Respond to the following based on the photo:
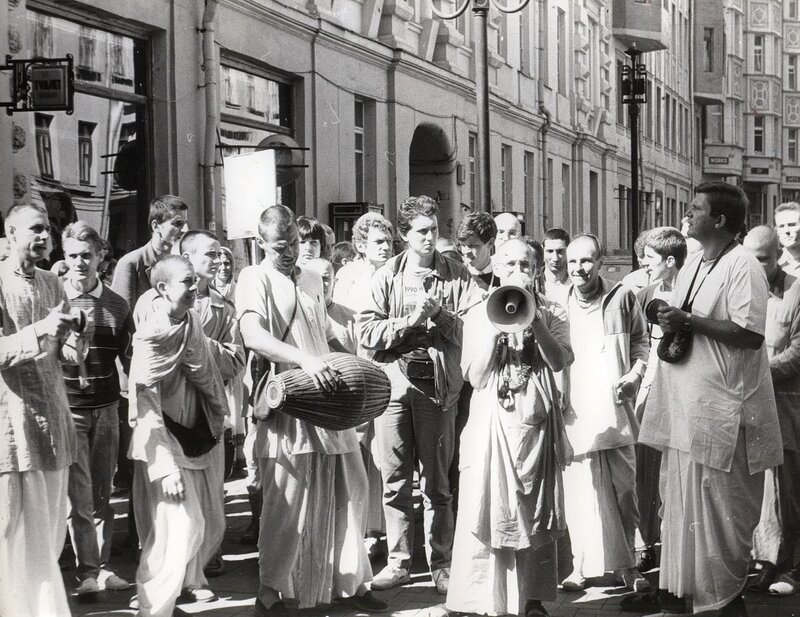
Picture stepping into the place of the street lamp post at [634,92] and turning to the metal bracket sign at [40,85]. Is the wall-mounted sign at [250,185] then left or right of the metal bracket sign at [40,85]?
right

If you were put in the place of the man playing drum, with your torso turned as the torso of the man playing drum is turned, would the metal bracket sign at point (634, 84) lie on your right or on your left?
on your left

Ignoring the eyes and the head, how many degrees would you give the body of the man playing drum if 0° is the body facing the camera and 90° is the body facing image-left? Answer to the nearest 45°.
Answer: approximately 315°

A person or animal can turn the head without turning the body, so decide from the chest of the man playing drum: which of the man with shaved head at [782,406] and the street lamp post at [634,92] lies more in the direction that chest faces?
the man with shaved head

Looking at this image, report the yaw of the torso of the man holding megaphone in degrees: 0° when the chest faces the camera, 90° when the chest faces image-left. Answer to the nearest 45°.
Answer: approximately 0°

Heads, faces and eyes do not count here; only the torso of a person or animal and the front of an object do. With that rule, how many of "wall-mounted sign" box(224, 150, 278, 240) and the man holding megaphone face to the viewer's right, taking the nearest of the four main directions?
0

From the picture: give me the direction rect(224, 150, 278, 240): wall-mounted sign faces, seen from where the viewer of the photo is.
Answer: facing the viewer and to the left of the viewer

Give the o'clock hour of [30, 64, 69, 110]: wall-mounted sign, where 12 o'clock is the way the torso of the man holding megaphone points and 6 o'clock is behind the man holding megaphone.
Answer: The wall-mounted sign is roughly at 4 o'clock from the man holding megaphone.

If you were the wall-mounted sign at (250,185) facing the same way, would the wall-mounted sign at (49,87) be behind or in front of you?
in front

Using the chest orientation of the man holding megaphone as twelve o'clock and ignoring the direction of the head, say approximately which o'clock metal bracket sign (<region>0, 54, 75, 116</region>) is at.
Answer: The metal bracket sign is roughly at 4 o'clock from the man holding megaphone.

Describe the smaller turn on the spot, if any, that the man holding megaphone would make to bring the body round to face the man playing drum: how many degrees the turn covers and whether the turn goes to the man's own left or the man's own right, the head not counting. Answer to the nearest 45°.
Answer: approximately 90° to the man's own right

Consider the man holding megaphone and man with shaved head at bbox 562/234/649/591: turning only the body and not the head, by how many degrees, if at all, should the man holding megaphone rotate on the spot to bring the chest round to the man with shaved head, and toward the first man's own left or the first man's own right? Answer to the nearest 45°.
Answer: approximately 135° to the first man's own left

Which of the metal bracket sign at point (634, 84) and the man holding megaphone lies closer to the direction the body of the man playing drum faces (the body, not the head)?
the man holding megaphone
